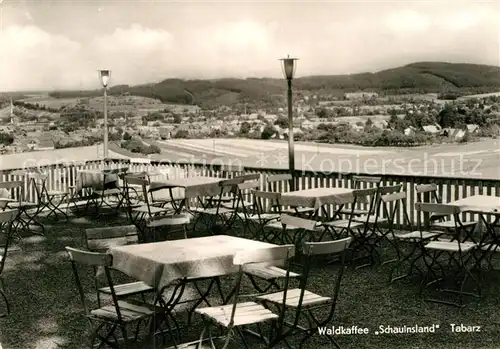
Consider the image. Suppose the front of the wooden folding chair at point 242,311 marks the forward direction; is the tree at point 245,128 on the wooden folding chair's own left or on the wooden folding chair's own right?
on the wooden folding chair's own right

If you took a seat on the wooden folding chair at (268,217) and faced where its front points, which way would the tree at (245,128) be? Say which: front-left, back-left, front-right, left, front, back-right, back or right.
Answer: back-right

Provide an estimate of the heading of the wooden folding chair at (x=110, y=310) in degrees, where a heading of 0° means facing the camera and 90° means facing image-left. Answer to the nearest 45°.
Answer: approximately 225°

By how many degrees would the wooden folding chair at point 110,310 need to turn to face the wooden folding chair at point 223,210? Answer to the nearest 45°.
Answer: approximately 45° to its left

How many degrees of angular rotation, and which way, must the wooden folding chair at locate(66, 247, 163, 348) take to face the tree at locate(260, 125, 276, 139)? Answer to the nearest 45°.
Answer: approximately 45° to its left

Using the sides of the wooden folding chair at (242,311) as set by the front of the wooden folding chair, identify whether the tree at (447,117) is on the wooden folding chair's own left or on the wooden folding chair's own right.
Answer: on the wooden folding chair's own right
